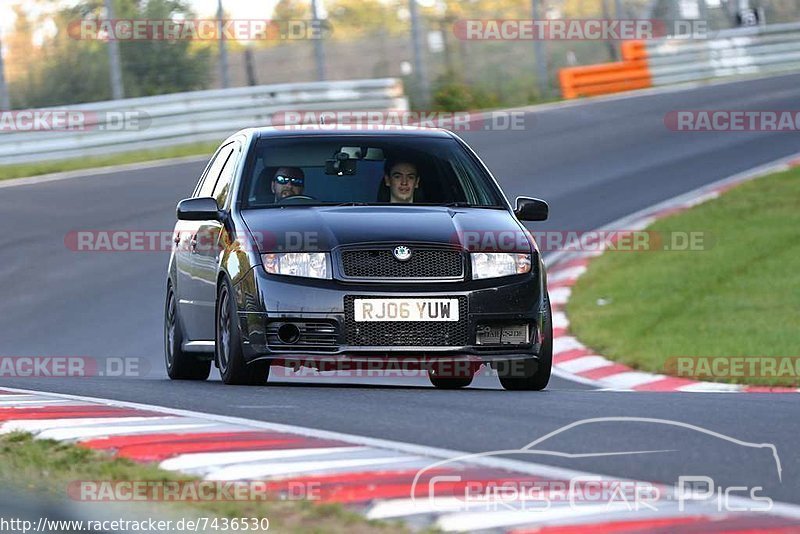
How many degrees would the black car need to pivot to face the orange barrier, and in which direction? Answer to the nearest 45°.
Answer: approximately 180°

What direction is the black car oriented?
toward the camera

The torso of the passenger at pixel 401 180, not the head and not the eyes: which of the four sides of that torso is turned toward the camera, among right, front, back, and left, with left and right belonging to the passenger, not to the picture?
front

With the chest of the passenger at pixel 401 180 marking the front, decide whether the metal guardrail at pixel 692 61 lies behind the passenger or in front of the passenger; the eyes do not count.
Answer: behind

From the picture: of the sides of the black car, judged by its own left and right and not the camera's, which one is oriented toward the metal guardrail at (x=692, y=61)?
back

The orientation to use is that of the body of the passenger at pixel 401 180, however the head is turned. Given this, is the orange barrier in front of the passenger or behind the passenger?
behind

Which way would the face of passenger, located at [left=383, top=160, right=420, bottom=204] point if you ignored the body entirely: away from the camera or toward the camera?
toward the camera

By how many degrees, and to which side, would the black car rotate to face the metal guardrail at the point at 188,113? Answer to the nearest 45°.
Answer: approximately 180°

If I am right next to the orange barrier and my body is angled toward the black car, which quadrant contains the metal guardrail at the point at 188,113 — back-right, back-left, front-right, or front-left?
front-right
